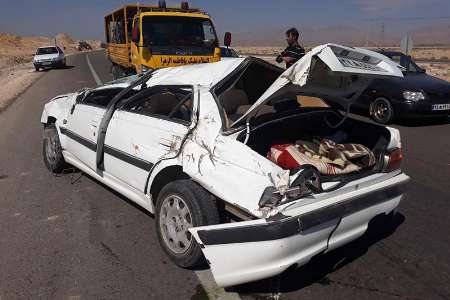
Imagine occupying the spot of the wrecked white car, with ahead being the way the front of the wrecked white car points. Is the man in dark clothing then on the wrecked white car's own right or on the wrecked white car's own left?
on the wrecked white car's own right

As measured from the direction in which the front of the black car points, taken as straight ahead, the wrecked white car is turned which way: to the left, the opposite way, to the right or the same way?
the opposite way

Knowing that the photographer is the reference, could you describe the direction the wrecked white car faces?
facing away from the viewer and to the left of the viewer

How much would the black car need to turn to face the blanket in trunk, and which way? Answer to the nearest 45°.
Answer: approximately 45° to its right

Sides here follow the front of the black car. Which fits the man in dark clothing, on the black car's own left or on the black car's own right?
on the black car's own right

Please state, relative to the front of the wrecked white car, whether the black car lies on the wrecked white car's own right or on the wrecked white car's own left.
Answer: on the wrecked white car's own right

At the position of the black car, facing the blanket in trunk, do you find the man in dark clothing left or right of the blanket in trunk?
right

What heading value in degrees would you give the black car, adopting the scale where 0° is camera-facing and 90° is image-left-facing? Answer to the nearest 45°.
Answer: approximately 315°
